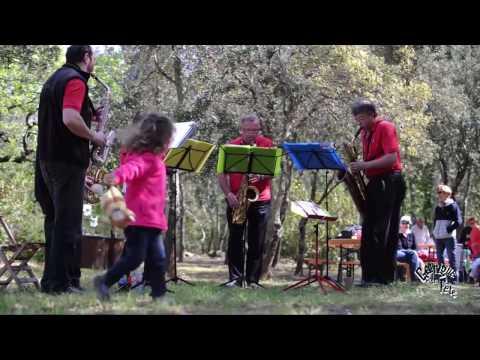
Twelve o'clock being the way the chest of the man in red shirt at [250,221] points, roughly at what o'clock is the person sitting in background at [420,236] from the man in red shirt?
The person sitting in background is roughly at 7 o'clock from the man in red shirt.

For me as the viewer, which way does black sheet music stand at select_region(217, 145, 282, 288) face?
facing away from the viewer

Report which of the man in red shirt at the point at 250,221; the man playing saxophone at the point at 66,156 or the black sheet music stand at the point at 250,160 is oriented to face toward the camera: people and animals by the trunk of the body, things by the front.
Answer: the man in red shirt

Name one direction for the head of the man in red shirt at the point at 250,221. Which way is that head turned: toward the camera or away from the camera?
toward the camera

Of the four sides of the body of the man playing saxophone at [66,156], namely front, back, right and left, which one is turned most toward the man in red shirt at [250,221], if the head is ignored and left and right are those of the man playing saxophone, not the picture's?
front

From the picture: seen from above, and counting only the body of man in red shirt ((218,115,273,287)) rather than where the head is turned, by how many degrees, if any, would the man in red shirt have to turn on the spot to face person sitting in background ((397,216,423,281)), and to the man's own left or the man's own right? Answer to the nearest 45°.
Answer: approximately 135° to the man's own left

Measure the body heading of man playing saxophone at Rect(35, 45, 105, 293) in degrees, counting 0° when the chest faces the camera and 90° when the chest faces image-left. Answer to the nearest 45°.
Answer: approximately 225°

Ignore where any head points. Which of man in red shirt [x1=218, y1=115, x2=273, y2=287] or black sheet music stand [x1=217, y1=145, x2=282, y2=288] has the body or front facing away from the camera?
the black sheet music stand

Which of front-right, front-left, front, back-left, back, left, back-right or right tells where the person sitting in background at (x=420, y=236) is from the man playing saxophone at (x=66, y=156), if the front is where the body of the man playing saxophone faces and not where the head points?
front

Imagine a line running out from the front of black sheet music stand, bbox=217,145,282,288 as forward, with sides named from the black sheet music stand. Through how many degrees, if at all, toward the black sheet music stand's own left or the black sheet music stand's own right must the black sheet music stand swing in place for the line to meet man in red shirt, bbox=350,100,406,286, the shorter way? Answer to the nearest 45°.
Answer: approximately 90° to the black sheet music stand's own right

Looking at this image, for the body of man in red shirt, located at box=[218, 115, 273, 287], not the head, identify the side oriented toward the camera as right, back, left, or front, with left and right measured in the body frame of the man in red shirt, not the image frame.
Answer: front

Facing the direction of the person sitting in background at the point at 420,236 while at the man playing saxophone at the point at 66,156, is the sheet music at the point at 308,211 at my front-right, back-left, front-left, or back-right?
front-right

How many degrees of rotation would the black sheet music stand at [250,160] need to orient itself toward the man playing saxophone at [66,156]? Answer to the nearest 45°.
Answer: approximately 135° to its left

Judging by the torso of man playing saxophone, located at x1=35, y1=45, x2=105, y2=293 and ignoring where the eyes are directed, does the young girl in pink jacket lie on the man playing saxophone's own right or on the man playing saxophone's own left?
on the man playing saxophone's own right
